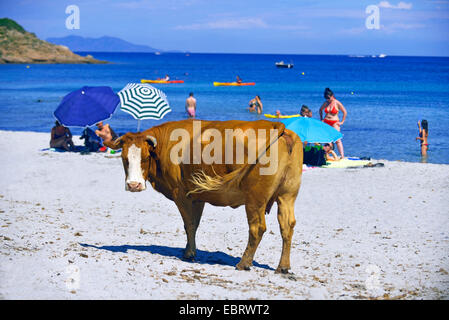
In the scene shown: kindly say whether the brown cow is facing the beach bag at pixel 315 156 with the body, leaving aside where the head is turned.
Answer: no

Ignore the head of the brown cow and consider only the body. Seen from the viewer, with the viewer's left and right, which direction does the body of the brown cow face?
facing away from the viewer and to the left of the viewer

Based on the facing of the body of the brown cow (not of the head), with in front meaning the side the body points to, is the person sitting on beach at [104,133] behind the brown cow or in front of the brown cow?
in front

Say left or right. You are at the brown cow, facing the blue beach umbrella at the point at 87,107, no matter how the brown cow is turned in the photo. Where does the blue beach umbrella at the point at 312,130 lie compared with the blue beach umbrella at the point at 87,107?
right

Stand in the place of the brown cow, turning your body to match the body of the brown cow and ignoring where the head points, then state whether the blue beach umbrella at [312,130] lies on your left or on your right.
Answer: on your right

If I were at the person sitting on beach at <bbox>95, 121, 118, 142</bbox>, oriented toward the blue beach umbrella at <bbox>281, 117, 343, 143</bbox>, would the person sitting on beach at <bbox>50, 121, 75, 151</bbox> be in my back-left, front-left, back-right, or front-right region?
back-right

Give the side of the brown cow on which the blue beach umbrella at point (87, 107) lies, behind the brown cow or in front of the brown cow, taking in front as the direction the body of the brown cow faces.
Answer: in front

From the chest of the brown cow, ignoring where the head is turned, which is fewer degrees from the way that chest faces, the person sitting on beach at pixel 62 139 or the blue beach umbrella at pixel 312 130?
the person sitting on beach

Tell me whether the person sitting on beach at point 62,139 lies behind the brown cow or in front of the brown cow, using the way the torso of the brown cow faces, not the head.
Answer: in front
